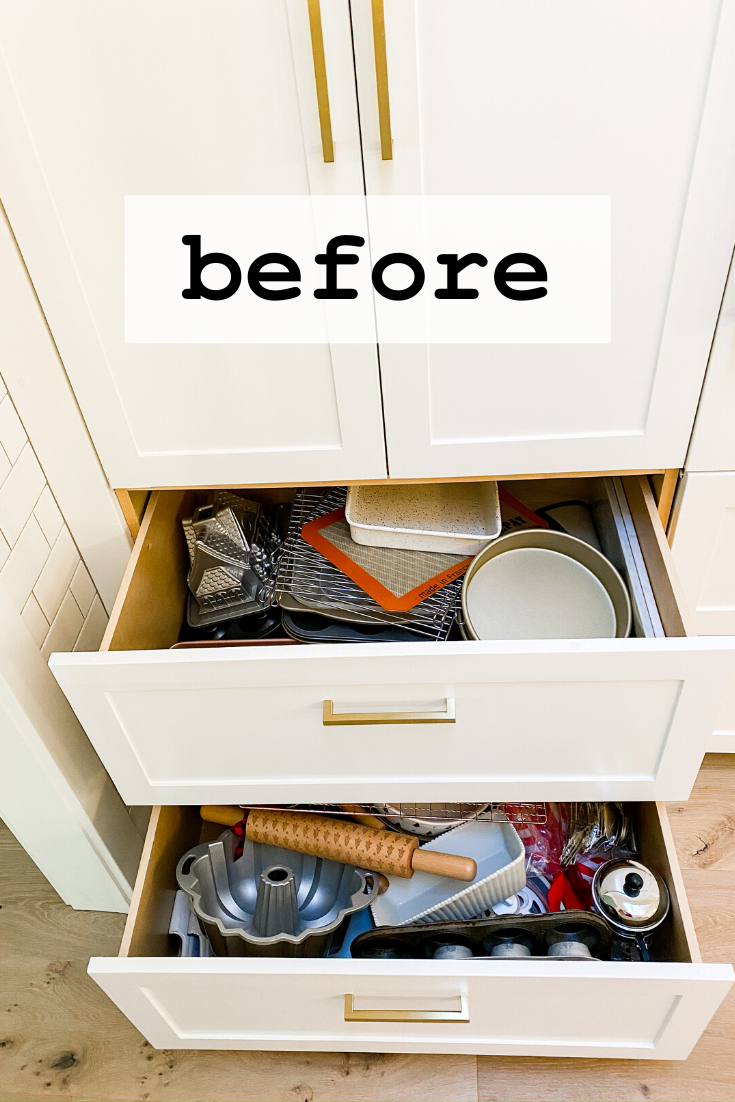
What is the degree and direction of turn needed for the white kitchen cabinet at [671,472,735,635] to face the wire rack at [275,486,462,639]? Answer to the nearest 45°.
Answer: approximately 45° to its right

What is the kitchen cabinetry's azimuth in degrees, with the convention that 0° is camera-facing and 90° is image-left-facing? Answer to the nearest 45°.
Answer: approximately 0°

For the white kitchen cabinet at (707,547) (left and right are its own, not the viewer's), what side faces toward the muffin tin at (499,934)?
front

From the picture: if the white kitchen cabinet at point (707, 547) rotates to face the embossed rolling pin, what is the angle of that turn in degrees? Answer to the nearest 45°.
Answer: approximately 45° to its right

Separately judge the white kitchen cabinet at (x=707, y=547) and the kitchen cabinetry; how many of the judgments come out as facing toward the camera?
2
